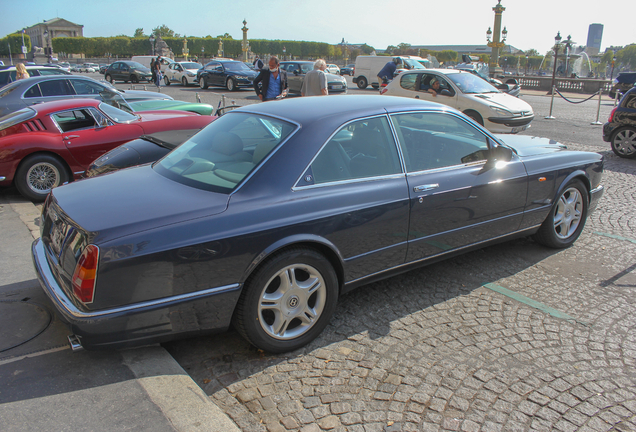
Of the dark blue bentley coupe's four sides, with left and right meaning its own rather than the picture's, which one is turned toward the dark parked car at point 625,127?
front

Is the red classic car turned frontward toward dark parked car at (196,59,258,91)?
no

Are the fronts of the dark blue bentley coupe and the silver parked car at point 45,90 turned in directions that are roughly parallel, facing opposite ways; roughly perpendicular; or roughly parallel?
roughly parallel

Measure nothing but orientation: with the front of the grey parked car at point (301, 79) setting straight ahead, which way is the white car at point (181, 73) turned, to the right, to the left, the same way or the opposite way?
the same way

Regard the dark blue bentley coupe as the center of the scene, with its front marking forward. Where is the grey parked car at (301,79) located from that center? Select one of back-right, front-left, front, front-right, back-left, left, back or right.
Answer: front-left

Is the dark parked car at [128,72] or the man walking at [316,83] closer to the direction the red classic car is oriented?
the man walking

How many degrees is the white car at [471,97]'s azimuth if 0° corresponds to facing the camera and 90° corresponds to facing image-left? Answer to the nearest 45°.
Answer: approximately 315°

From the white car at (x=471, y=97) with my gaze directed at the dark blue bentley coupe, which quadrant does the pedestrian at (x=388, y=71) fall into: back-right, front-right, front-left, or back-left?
back-right

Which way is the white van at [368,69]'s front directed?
to the viewer's right

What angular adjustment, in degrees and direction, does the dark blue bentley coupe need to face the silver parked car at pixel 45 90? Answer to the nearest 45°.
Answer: approximately 90° to its left

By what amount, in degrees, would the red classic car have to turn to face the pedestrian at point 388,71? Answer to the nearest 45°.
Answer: approximately 45° to its left

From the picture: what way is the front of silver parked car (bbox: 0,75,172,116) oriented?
to the viewer's right

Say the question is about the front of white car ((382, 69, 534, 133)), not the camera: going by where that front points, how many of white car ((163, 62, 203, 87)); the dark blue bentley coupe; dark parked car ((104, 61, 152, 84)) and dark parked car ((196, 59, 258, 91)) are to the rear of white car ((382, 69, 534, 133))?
3
